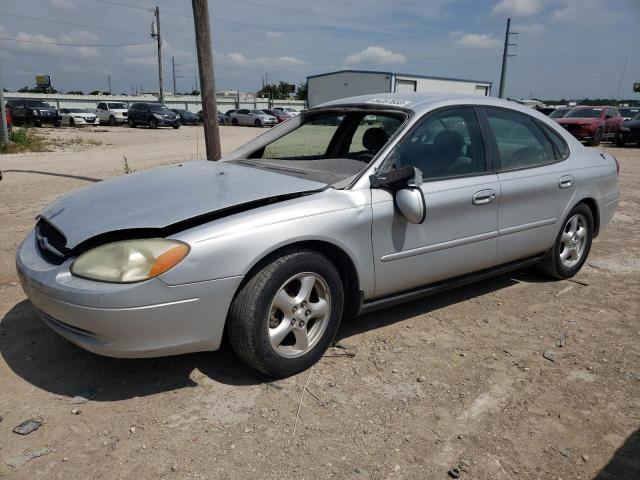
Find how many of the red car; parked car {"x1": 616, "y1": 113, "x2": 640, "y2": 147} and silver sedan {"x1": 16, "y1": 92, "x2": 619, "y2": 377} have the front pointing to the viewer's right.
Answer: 0

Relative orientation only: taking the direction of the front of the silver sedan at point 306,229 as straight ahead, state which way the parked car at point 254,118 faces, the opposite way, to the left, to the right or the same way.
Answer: to the left

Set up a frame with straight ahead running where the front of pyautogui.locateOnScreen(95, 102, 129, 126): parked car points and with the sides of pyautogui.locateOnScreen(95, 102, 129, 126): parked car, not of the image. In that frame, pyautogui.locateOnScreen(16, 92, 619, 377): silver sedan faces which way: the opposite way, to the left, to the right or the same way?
to the right

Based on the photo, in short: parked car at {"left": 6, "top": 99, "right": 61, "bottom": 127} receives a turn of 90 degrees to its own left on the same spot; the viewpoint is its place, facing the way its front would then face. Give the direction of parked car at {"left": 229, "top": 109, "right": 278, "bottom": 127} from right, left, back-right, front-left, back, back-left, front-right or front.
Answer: front-right

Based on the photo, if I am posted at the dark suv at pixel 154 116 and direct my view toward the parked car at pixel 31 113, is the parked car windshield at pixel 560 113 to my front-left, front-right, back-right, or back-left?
back-left

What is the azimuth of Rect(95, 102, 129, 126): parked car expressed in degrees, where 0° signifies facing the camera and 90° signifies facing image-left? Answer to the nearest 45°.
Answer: approximately 315°

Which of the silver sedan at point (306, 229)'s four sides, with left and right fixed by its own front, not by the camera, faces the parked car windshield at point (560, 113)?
back

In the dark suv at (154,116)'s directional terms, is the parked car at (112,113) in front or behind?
behind

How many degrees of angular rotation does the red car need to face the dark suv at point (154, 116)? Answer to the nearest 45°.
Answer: approximately 45° to its right

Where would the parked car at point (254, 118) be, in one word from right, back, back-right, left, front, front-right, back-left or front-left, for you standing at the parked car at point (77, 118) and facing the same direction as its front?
front-left

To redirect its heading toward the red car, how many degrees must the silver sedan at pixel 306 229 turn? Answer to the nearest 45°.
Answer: approximately 180°

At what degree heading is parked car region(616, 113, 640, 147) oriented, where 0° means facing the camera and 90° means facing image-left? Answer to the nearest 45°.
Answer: approximately 45°

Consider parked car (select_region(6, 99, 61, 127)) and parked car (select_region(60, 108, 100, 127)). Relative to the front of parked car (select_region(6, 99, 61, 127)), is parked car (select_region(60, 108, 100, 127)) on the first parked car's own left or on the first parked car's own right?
on the first parked car's own left

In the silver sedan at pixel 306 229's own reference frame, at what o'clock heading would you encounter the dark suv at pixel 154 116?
The dark suv is roughly at 4 o'clock from the silver sedan.

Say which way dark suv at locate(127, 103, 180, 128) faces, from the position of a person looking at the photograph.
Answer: facing the viewer and to the right of the viewer
